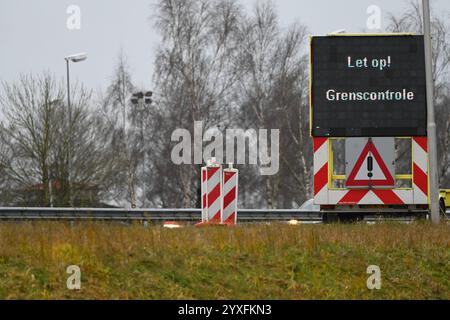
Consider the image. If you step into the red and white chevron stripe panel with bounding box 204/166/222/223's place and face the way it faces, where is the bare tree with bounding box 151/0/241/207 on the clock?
The bare tree is roughly at 6 o'clock from the red and white chevron stripe panel.

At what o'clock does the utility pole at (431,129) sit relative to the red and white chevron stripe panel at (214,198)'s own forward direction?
The utility pole is roughly at 9 o'clock from the red and white chevron stripe panel.

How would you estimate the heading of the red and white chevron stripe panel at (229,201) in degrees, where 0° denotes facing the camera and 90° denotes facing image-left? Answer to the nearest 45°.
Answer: approximately 0°

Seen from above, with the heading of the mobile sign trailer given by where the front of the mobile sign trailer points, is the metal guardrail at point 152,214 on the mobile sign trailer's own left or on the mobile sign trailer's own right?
on the mobile sign trailer's own right

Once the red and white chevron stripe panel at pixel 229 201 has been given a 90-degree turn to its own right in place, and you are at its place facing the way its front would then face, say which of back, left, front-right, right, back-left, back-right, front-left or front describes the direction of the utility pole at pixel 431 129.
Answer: back

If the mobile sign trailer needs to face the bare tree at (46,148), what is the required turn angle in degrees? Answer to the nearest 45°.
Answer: approximately 135° to its right

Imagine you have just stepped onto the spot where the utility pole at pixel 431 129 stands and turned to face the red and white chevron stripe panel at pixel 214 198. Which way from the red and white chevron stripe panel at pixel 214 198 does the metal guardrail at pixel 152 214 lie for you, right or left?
right

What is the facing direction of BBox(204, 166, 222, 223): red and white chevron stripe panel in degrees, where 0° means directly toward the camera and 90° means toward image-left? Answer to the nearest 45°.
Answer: approximately 0°
